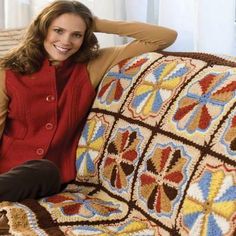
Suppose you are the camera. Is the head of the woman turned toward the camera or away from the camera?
toward the camera

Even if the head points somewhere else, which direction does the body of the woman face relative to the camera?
toward the camera
